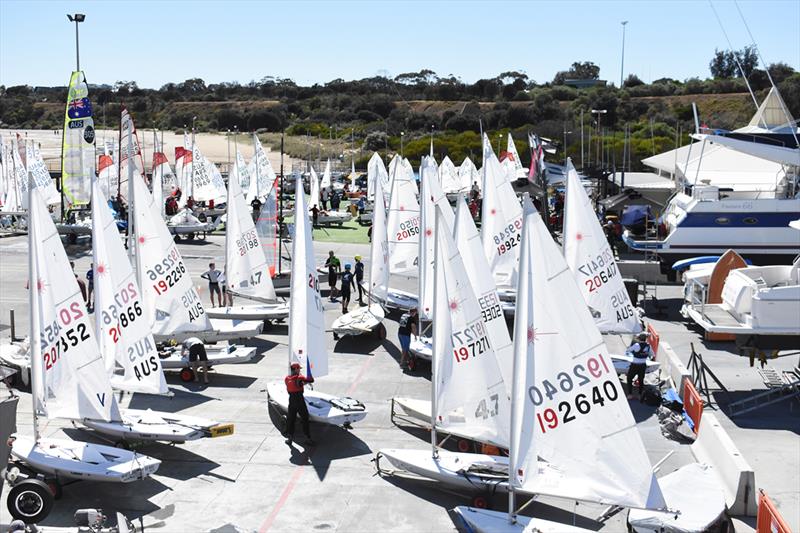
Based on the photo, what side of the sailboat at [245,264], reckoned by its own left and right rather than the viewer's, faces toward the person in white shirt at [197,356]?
left

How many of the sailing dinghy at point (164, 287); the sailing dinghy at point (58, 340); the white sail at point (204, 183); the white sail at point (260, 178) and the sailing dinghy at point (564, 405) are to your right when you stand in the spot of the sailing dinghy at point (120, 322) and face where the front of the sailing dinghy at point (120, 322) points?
3

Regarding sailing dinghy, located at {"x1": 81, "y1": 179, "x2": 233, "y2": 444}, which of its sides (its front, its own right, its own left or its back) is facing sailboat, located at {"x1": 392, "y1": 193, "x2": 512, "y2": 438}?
back

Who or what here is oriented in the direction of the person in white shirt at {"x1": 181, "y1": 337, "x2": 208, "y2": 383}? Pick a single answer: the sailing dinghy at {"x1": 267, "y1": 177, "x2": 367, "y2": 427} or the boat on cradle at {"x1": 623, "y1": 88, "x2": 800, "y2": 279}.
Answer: the sailing dinghy

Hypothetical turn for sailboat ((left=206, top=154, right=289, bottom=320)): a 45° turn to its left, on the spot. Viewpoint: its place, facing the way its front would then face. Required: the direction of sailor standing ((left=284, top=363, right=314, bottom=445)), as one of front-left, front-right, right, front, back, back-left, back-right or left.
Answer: front-left

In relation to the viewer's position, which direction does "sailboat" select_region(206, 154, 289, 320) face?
facing to the left of the viewer

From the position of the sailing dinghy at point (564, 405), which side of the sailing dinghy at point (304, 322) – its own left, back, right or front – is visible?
back

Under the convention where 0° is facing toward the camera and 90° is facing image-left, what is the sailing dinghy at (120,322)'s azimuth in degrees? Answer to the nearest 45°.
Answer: approximately 90°

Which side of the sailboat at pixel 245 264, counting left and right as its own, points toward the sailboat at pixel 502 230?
back

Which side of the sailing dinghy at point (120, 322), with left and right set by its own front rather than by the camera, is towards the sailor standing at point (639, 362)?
back

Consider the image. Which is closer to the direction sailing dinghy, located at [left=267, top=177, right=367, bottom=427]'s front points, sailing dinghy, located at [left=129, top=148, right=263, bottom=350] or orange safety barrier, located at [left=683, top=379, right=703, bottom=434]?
the sailing dinghy
